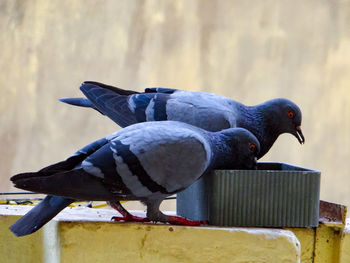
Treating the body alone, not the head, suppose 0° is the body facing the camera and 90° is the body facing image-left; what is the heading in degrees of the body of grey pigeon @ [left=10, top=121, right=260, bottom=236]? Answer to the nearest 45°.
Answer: approximately 270°

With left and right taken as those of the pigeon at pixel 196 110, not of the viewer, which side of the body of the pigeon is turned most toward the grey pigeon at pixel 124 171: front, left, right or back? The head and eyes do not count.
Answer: right

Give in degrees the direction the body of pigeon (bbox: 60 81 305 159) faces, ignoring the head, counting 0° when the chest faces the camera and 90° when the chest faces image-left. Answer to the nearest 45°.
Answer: approximately 270°

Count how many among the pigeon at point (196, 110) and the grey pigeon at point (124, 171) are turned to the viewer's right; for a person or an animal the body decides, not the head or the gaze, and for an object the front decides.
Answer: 2

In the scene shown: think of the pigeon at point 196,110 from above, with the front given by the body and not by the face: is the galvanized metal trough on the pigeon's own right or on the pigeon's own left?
on the pigeon's own right

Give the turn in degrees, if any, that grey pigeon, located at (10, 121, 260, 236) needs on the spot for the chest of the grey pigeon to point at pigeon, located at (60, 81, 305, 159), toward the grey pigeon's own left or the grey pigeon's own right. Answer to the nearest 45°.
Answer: approximately 45° to the grey pigeon's own left
